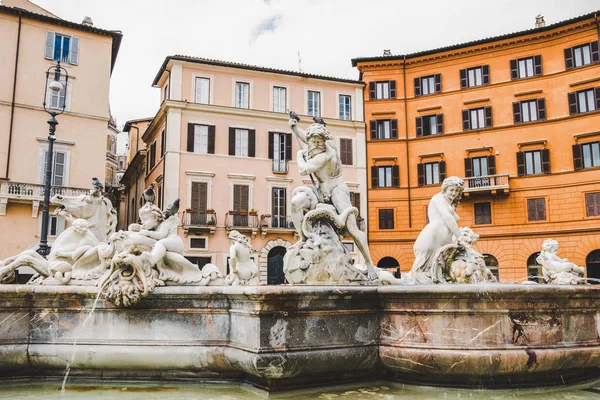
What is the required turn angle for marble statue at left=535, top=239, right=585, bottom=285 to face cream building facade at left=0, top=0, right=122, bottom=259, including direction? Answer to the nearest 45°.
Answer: approximately 135° to its right

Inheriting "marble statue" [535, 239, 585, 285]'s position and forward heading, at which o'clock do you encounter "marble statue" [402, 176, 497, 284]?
"marble statue" [402, 176, 497, 284] is roughly at 2 o'clock from "marble statue" [535, 239, 585, 285].

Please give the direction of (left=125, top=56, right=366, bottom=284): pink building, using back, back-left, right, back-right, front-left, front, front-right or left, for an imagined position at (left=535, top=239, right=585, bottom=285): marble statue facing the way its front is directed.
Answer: back

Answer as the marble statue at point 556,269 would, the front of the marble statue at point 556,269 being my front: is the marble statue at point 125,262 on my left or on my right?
on my right

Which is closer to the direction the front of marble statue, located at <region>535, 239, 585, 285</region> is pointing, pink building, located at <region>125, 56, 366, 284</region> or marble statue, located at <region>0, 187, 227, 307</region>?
the marble statue

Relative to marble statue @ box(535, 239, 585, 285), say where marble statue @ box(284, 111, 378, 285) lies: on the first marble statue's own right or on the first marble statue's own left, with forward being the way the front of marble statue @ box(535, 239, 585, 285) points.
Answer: on the first marble statue's own right

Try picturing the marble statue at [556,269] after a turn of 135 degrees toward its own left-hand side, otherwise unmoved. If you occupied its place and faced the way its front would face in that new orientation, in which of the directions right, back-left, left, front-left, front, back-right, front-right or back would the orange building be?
front
